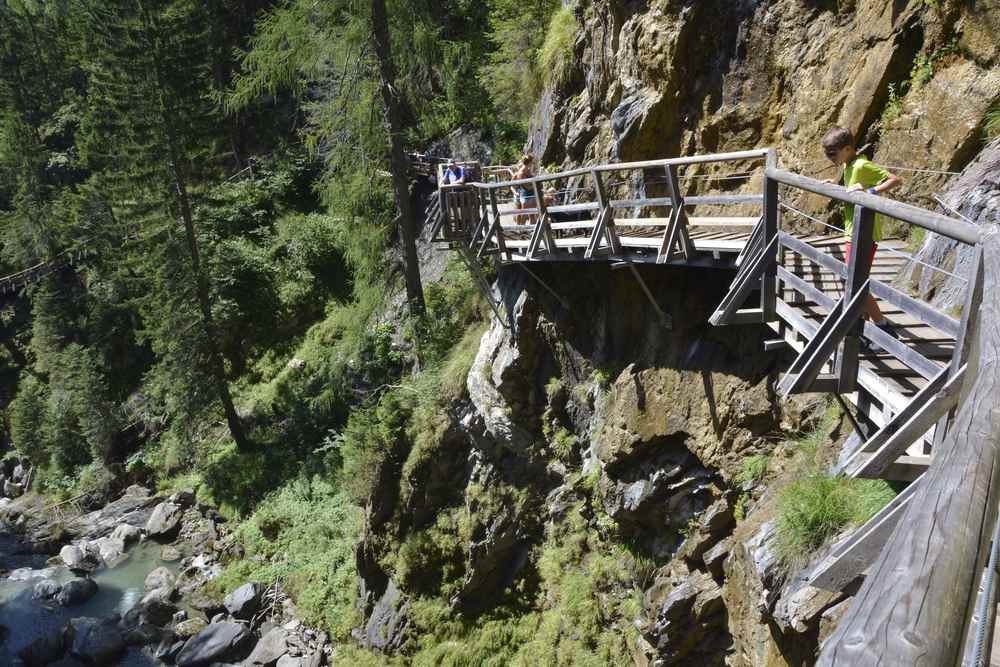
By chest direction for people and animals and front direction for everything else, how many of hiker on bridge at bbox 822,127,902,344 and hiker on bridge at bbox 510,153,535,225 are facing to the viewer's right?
0

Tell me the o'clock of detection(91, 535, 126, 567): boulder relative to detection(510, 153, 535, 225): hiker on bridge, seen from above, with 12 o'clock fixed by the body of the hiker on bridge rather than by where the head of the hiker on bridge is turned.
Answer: The boulder is roughly at 2 o'clock from the hiker on bridge.

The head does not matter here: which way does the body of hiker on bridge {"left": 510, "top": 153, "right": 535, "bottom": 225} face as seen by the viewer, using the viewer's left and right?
facing the viewer and to the left of the viewer

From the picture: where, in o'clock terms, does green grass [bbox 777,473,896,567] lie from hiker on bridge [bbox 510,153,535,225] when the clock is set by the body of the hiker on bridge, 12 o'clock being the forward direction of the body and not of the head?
The green grass is roughly at 10 o'clock from the hiker on bridge.

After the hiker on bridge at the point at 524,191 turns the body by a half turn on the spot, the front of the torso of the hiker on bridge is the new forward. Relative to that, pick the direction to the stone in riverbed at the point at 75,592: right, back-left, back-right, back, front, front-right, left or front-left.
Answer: back-left

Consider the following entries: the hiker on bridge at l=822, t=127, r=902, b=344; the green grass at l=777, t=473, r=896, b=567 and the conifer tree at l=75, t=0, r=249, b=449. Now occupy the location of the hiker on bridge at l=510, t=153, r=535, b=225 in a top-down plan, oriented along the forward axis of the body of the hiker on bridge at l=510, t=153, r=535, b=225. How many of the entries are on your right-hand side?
1

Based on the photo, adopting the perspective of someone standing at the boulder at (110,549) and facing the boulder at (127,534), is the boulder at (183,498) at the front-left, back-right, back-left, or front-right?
front-right

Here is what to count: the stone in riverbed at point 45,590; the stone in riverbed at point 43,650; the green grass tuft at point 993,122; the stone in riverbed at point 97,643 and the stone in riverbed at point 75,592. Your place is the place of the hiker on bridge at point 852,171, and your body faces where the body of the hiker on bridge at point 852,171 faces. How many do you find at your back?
1

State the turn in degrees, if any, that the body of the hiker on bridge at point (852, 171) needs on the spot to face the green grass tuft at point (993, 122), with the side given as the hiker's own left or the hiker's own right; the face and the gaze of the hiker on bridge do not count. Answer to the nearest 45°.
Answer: approximately 180°

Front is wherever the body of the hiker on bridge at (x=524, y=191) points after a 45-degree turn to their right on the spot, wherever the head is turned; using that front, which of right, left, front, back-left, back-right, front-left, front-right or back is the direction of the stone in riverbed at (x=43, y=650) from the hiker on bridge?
front

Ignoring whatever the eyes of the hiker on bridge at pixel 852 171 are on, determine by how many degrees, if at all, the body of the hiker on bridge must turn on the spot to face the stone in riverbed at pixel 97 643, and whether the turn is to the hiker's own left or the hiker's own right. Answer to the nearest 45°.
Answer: approximately 45° to the hiker's own right
